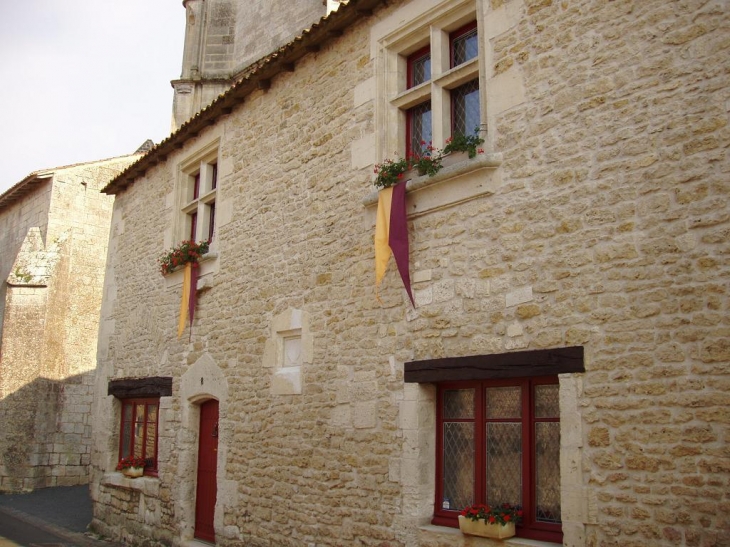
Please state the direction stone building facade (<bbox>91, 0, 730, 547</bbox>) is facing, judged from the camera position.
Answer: facing the viewer and to the left of the viewer

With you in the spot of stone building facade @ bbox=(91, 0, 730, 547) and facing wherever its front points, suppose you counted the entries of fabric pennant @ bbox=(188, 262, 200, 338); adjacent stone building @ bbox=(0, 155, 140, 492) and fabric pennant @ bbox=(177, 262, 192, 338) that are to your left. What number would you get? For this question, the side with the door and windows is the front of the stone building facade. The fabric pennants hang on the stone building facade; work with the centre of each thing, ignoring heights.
0

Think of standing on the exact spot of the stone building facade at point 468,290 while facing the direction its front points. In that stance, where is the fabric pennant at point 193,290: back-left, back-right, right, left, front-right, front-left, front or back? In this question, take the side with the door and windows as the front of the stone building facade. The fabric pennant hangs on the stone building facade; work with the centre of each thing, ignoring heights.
right

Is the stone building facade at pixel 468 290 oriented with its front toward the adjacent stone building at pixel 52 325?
no

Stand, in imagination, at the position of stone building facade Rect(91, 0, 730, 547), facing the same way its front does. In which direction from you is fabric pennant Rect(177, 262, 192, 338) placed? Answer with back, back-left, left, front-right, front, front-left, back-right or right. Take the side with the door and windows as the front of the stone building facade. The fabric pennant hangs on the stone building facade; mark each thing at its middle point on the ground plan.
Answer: right
